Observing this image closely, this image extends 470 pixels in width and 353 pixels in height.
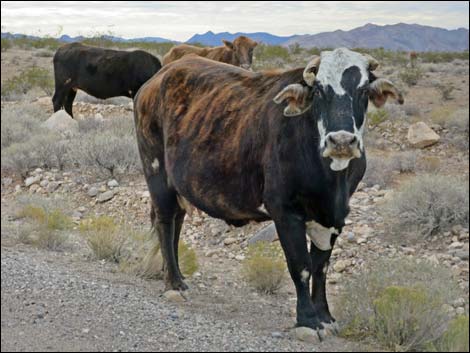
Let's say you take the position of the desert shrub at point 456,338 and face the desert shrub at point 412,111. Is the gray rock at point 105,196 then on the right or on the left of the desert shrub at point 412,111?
left

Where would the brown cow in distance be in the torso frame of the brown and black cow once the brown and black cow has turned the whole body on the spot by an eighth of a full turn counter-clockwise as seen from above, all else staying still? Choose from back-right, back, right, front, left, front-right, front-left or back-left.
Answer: left

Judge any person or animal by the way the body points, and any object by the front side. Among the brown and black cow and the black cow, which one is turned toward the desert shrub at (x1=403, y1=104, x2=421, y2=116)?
the black cow

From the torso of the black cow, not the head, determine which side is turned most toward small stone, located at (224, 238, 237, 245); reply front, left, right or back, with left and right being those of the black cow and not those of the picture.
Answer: right

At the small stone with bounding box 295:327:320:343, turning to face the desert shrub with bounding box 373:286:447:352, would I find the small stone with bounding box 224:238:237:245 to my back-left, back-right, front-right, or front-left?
back-left

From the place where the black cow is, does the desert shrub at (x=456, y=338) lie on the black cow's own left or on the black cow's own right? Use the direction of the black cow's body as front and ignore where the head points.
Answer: on the black cow's own right

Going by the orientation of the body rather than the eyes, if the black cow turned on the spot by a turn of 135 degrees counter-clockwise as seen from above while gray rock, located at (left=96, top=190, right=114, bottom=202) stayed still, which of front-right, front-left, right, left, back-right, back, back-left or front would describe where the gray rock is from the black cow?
back-left

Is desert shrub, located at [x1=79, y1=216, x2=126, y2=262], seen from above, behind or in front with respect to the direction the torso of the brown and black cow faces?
behind

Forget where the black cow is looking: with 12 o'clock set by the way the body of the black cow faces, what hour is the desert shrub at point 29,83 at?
The desert shrub is roughly at 8 o'clock from the black cow.

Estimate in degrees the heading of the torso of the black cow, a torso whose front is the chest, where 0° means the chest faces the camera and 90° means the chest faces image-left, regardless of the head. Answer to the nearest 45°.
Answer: approximately 270°

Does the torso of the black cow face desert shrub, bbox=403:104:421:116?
yes

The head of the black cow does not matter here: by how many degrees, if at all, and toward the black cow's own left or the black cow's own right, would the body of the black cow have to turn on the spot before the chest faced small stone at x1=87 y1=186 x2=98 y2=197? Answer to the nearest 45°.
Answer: approximately 90° to the black cow's own right

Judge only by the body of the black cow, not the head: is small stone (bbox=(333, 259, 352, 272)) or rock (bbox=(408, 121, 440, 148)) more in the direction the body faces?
the rock

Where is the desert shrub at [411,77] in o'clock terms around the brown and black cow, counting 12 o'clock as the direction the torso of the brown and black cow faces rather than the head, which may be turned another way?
The desert shrub is roughly at 8 o'clock from the brown and black cow.
